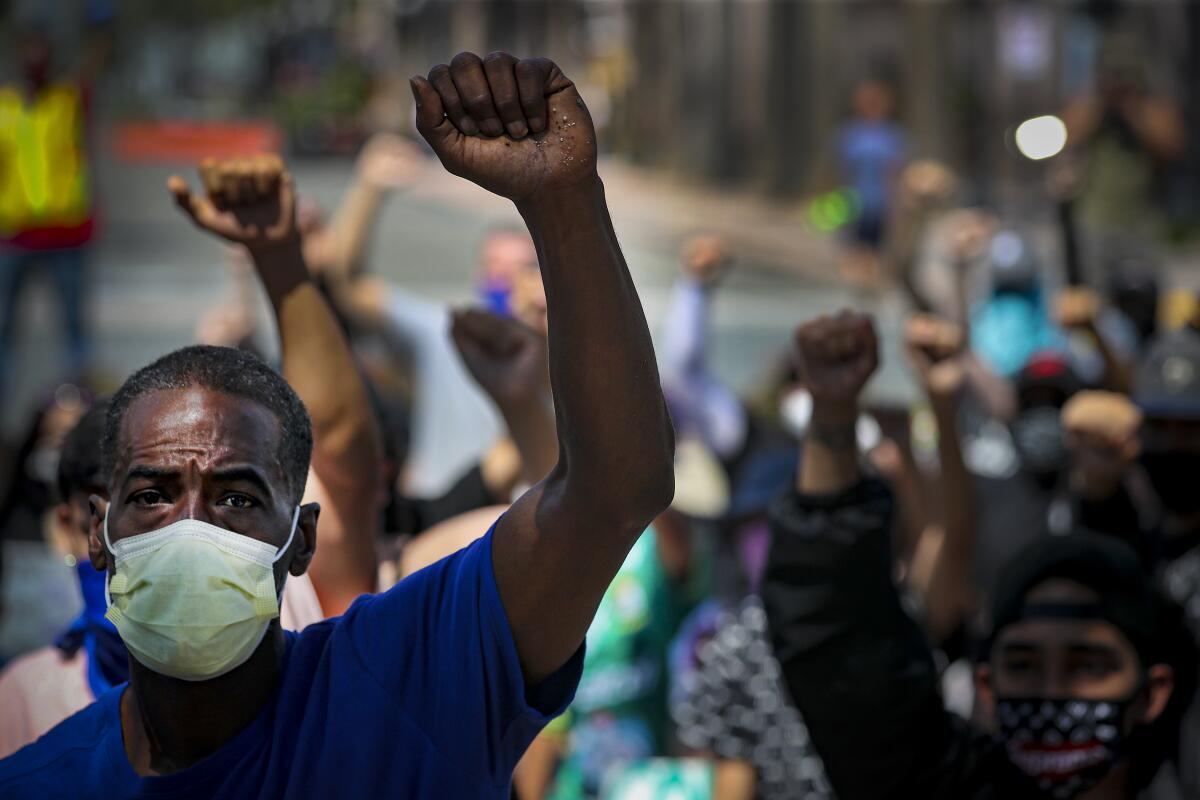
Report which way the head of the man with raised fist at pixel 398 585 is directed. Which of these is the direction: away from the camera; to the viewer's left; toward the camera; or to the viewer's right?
toward the camera

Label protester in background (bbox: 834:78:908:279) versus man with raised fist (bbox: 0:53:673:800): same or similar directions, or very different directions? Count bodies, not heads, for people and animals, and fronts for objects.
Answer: same or similar directions

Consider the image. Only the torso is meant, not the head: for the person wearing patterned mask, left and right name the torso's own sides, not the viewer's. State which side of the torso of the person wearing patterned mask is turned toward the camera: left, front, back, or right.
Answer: front

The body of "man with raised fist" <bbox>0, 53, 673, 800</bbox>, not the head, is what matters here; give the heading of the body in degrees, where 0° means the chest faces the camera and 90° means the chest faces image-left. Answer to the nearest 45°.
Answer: approximately 0°

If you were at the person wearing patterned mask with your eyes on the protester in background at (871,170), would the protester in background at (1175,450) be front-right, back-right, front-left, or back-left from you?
front-right

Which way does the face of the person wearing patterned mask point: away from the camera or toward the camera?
toward the camera

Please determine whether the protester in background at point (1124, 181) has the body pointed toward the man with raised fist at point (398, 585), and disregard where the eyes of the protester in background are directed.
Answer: yes

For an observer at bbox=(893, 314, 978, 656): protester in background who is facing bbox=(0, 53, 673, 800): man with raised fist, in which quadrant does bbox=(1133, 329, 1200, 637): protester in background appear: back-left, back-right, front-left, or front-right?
back-left
